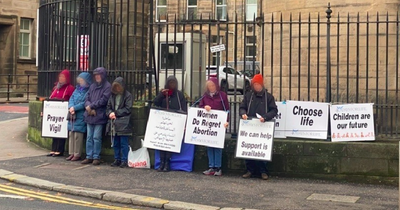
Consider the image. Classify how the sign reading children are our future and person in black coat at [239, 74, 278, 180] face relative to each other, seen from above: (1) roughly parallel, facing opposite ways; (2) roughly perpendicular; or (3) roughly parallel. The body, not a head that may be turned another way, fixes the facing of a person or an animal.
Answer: roughly parallel

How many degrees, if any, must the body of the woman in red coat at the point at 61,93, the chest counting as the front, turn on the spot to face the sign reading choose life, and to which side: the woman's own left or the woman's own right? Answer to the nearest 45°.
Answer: approximately 90° to the woman's own left

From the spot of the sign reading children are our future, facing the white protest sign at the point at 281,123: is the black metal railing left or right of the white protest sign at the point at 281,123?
right

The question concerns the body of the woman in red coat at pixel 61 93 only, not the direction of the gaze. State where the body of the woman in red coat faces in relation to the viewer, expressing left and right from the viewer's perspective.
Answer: facing the viewer and to the left of the viewer

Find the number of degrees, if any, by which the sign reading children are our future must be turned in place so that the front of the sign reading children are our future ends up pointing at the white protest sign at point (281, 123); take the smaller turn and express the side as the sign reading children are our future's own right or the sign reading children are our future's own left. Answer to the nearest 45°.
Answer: approximately 90° to the sign reading children are our future's own right

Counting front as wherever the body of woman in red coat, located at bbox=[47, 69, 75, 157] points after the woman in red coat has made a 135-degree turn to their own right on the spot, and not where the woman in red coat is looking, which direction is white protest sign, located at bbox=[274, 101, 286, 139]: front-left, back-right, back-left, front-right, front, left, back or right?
back-right

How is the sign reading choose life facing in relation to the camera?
toward the camera

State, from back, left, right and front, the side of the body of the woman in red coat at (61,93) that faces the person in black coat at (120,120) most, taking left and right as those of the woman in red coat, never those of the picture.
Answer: left

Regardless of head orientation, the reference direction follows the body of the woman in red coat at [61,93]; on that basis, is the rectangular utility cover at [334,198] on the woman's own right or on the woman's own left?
on the woman's own left

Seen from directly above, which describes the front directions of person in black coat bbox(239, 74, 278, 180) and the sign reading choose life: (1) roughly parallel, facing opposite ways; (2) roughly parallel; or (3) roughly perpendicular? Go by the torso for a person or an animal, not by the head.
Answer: roughly parallel

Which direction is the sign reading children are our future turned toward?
toward the camera

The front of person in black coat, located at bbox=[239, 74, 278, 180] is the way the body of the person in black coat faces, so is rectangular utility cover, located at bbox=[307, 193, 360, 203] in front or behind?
in front

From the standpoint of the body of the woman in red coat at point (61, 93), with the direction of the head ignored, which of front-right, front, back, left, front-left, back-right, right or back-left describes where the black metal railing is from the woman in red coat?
back-right

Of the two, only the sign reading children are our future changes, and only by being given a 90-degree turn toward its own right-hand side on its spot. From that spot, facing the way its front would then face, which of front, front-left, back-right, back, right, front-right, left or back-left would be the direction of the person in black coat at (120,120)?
front

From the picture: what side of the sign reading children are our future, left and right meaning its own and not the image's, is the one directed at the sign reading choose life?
right

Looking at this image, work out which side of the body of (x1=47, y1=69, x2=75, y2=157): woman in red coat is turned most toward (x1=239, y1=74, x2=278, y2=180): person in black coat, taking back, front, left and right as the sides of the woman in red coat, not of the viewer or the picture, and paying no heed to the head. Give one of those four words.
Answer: left

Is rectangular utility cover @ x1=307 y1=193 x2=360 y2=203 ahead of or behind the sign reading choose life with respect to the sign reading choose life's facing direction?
ahead

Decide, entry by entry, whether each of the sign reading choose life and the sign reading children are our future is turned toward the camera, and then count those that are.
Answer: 2

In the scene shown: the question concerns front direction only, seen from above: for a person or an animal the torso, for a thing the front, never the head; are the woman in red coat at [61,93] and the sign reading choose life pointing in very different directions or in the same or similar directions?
same or similar directions
